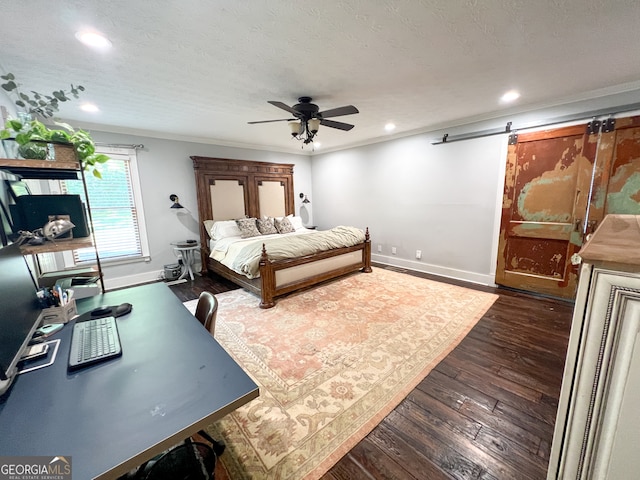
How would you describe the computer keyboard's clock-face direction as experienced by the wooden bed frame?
The computer keyboard is roughly at 2 o'clock from the wooden bed frame.

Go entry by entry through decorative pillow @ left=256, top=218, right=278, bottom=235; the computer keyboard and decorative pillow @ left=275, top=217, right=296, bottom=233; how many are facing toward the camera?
2

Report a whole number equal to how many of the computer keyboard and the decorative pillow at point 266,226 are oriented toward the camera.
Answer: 1

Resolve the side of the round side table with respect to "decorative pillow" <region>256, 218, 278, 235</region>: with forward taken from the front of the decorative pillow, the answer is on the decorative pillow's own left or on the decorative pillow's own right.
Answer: on the decorative pillow's own right

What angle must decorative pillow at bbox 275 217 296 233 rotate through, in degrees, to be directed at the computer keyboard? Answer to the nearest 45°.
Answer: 0° — it already faces it

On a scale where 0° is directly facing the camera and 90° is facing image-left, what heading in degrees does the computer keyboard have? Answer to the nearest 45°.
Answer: approximately 270°

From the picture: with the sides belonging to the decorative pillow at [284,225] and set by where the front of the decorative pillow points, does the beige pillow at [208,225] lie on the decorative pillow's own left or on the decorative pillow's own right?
on the decorative pillow's own right

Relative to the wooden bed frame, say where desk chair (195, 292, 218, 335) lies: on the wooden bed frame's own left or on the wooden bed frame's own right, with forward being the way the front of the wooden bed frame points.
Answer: on the wooden bed frame's own right
